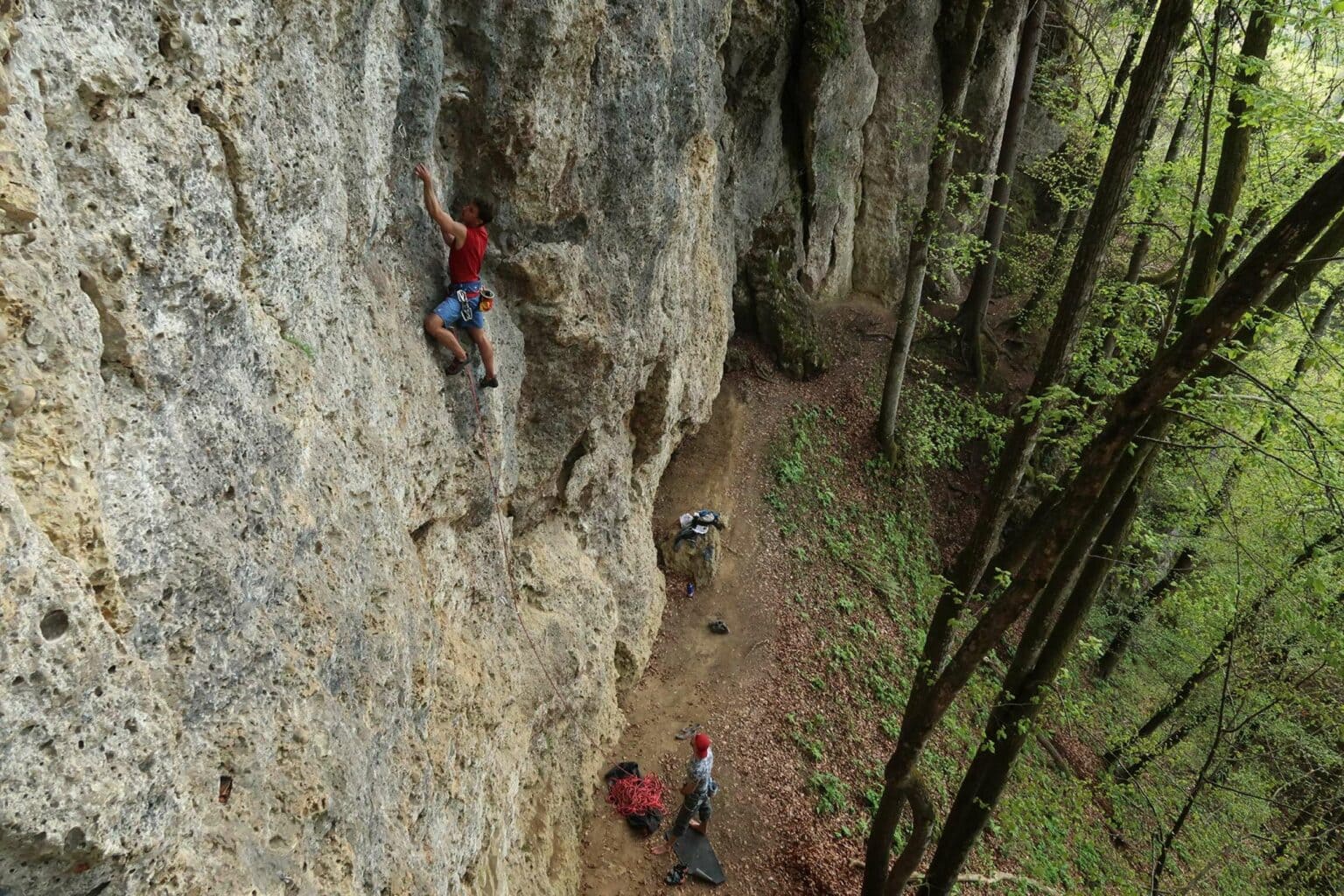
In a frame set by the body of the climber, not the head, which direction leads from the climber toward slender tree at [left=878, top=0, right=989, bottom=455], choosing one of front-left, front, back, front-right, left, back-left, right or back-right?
back-right

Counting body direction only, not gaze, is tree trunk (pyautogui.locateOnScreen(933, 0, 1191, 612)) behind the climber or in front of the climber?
behind

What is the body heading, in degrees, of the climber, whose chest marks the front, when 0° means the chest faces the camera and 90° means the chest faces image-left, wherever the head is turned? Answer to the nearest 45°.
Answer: approximately 90°

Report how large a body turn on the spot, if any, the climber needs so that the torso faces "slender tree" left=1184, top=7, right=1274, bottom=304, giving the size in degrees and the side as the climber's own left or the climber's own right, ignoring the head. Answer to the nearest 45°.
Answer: approximately 180°

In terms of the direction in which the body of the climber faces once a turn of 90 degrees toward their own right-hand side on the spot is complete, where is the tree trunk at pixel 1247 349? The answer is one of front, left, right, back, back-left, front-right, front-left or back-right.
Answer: right

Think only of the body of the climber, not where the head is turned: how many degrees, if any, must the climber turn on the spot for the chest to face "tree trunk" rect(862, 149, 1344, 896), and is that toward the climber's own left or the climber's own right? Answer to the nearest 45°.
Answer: approximately 135° to the climber's own left

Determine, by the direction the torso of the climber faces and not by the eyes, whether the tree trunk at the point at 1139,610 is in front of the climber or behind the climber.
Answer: behind
